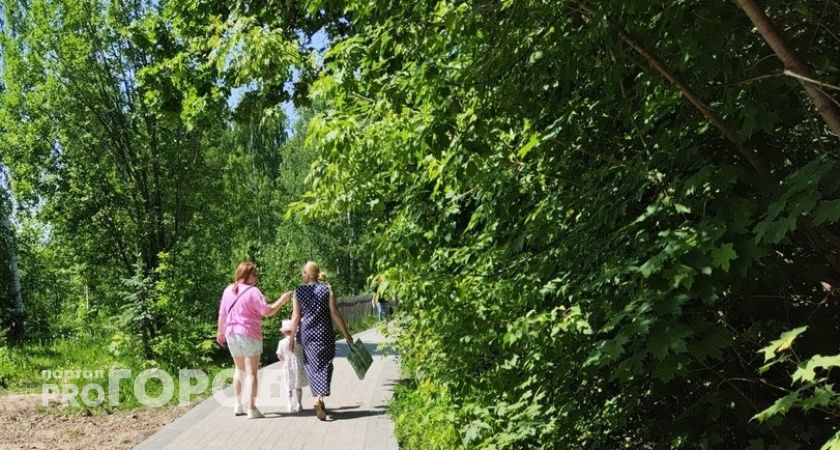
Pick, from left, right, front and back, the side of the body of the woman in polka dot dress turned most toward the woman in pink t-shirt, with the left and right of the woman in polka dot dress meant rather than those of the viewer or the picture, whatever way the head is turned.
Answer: left

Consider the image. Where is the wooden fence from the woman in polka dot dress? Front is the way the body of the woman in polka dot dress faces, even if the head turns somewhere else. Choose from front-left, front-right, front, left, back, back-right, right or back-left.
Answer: front

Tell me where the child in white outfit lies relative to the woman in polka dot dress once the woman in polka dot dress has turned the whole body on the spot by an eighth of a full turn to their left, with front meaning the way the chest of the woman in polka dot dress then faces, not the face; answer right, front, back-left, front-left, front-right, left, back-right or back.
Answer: front

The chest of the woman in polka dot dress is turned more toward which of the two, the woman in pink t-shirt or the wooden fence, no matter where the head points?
the wooden fence

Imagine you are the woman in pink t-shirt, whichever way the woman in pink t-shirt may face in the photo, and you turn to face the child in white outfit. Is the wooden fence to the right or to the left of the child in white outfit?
left

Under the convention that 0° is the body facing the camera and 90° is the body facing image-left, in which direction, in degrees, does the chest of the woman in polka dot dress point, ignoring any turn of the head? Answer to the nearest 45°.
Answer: approximately 180°
